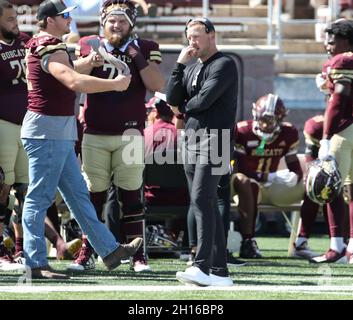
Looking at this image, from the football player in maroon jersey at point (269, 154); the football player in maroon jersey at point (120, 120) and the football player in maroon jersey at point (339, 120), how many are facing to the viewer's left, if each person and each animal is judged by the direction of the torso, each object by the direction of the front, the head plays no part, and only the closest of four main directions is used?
1

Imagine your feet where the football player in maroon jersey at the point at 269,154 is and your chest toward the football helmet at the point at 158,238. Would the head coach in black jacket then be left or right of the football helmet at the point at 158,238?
left

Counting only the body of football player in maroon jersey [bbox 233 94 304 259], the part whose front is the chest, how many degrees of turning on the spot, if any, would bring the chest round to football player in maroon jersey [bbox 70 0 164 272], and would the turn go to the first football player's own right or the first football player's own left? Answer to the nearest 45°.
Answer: approximately 45° to the first football player's own right

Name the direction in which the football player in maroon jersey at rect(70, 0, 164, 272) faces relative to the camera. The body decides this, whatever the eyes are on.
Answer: toward the camera

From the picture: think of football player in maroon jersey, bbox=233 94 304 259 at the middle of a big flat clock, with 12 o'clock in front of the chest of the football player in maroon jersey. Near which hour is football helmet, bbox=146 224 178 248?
The football helmet is roughly at 2 o'clock from the football player in maroon jersey.

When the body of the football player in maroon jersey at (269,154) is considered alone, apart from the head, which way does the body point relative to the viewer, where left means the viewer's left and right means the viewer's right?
facing the viewer

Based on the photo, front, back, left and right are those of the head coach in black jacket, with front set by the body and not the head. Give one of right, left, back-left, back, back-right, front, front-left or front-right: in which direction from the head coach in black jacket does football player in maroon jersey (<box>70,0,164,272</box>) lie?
right

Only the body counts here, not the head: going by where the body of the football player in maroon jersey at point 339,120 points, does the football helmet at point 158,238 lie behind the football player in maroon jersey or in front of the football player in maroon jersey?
in front

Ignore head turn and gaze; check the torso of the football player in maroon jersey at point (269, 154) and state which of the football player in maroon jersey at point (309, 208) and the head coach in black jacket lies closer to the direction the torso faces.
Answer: the head coach in black jacket

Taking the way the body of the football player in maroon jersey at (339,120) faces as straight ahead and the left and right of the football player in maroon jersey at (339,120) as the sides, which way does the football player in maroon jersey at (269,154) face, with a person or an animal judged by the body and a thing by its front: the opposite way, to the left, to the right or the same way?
to the left
